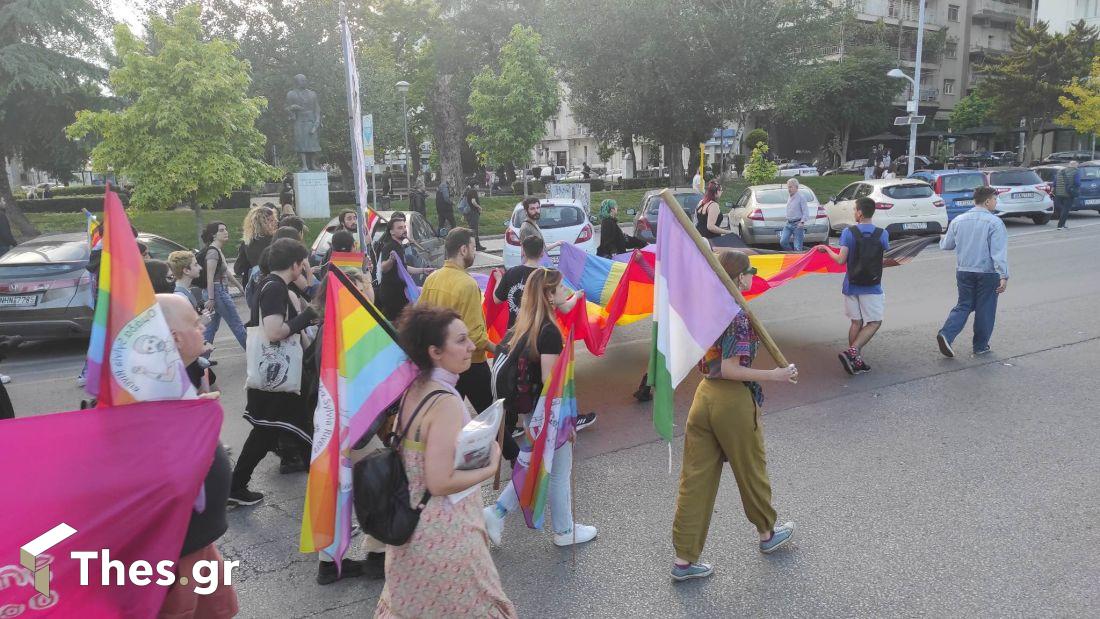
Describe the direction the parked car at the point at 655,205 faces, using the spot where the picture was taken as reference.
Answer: facing away from the viewer

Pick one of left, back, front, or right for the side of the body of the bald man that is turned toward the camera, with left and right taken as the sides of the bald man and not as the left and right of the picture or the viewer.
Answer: right

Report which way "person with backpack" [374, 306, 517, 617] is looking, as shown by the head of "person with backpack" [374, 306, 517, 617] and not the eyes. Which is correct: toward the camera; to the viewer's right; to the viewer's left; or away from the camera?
to the viewer's right

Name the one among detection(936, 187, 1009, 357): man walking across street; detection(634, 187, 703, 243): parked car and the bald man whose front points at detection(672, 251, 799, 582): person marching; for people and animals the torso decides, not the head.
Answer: the bald man

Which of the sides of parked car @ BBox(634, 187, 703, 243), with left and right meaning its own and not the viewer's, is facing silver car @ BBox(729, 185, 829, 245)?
right

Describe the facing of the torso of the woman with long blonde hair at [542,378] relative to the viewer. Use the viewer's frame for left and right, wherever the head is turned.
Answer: facing to the right of the viewer

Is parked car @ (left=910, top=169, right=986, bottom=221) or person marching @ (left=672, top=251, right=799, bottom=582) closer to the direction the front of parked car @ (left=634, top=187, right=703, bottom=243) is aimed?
the parked car

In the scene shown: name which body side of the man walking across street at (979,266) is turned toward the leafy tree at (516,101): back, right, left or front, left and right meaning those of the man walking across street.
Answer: left
